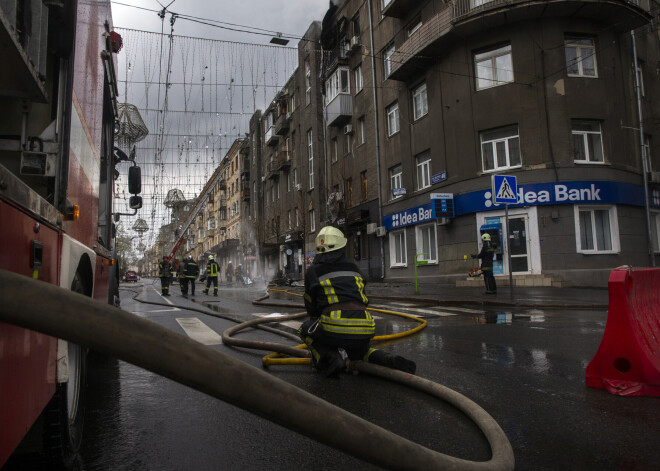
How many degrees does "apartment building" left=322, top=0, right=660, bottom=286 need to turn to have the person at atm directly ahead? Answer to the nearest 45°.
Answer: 0° — it already faces them

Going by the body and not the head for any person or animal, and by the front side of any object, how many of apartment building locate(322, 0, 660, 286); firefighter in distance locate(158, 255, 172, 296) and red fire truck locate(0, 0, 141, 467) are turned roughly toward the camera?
1

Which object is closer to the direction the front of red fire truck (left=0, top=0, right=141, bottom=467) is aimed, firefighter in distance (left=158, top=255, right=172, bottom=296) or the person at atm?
the firefighter in distance

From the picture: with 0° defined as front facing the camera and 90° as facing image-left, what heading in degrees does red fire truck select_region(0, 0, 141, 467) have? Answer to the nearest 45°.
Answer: approximately 180°

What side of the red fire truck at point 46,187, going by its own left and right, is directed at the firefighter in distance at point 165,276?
front

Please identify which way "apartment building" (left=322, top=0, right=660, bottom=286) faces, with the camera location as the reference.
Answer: facing the viewer

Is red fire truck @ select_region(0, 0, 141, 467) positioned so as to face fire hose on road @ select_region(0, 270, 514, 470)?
no

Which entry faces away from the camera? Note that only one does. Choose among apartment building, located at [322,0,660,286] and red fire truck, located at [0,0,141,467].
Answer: the red fire truck

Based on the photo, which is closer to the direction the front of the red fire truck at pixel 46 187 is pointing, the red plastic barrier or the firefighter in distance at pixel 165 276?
the firefighter in distance

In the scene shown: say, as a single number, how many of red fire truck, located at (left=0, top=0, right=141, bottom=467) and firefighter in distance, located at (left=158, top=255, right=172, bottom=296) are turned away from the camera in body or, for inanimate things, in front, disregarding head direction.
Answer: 2

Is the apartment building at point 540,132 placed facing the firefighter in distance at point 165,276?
no

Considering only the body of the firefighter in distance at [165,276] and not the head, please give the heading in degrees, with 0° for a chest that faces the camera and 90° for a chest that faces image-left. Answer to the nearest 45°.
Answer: approximately 180°
